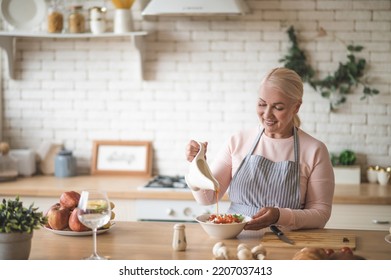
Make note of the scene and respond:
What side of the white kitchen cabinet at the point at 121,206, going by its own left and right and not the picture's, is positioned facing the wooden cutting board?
front

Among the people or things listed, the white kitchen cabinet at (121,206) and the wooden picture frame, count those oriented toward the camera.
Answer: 2

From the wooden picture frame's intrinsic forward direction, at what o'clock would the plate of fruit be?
The plate of fruit is roughly at 12 o'clock from the wooden picture frame.

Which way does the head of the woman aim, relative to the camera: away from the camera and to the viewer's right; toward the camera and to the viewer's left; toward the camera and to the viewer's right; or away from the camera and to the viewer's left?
toward the camera and to the viewer's left

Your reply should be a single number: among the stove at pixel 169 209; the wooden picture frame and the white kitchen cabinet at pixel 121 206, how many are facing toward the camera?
3

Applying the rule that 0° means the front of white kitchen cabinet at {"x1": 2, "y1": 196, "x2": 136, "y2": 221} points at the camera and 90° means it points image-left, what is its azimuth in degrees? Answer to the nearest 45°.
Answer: approximately 0°

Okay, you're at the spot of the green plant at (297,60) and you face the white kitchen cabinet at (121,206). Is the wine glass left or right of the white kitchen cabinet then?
left
